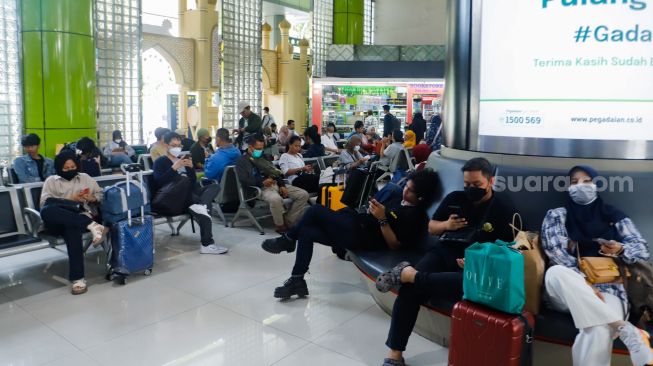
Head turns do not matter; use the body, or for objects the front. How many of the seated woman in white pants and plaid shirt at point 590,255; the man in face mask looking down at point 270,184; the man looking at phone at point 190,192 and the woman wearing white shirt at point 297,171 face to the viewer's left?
0

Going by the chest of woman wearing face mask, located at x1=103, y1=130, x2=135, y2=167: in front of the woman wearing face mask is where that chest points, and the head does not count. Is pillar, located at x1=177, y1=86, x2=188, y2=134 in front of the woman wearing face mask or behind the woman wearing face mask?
behind

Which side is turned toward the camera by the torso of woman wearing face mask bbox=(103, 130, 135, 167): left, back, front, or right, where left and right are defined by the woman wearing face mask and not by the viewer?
front

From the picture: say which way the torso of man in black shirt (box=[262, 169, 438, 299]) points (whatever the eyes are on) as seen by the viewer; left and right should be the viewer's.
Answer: facing to the left of the viewer

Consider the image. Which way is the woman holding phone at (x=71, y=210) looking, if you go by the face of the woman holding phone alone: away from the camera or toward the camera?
toward the camera

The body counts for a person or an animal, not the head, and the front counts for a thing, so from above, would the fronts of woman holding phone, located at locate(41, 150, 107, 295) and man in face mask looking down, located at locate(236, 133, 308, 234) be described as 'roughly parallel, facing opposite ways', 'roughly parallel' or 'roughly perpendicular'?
roughly parallel

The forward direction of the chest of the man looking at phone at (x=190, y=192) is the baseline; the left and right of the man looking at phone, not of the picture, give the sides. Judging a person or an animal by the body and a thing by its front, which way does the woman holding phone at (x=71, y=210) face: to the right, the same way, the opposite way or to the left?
the same way

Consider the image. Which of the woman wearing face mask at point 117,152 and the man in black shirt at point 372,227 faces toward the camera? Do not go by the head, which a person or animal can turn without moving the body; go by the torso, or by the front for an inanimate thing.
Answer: the woman wearing face mask

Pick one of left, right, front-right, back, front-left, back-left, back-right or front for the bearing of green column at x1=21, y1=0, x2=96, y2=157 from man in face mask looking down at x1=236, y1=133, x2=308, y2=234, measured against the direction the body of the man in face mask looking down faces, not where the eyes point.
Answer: back

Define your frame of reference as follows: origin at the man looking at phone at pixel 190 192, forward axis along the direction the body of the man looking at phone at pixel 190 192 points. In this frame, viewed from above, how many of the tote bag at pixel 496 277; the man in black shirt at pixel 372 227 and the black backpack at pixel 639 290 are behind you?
0

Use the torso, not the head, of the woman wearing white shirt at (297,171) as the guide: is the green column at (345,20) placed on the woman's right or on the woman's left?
on the woman's left

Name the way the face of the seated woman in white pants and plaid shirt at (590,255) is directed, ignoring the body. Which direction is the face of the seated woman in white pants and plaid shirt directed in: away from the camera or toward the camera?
toward the camera

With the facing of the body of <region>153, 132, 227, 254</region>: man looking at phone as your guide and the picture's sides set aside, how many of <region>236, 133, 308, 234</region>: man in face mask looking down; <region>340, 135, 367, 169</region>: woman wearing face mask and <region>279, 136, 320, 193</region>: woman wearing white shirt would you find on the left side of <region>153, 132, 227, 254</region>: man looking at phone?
3

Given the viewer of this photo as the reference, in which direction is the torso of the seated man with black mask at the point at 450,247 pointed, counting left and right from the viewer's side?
facing the viewer and to the left of the viewer
